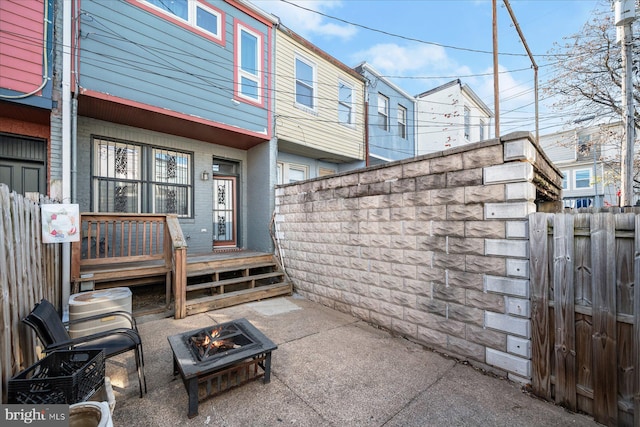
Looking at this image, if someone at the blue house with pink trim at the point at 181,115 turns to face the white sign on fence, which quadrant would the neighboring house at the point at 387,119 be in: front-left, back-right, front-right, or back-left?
back-left

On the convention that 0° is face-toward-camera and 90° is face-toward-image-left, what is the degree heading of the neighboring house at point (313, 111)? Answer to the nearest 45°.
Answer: approximately 315°

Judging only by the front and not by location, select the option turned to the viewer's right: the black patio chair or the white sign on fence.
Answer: the black patio chair

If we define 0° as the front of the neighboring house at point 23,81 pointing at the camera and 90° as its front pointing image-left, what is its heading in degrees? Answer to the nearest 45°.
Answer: approximately 315°

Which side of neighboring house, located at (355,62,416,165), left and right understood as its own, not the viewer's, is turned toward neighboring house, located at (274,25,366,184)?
right

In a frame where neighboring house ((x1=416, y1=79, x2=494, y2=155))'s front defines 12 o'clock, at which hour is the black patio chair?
The black patio chair is roughly at 2 o'clock from the neighboring house.

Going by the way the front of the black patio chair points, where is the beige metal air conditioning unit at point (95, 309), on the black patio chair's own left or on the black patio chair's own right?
on the black patio chair's own left

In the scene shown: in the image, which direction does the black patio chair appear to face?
to the viewer's right

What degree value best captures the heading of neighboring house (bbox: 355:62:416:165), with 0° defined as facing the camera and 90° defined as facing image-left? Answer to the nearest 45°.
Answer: approximately 315°

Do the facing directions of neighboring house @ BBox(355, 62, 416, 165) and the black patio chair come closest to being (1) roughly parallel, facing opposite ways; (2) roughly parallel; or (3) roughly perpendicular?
roughly perpendicular

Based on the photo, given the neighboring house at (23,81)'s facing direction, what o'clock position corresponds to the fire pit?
The fire pit is roughly at 11 o'clock from the neighboring house.

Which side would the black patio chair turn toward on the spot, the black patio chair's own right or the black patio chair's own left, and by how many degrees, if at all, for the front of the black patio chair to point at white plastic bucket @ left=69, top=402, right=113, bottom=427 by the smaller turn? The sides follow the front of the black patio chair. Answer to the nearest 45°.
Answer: approximately 90° to the black patio chair's own right
